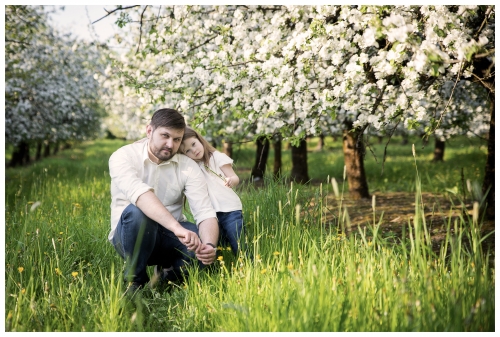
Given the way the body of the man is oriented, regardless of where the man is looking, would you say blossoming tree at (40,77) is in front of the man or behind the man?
behind

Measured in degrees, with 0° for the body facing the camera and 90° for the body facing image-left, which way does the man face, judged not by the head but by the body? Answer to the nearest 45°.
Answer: approximately 315°

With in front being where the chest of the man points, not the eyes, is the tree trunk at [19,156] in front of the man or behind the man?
behind
